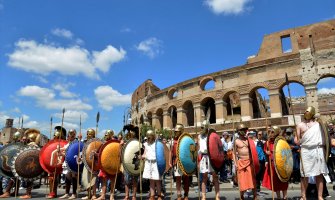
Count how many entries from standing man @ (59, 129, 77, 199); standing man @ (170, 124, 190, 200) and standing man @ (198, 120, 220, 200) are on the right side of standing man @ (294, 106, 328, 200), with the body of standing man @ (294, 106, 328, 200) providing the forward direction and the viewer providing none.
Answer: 3

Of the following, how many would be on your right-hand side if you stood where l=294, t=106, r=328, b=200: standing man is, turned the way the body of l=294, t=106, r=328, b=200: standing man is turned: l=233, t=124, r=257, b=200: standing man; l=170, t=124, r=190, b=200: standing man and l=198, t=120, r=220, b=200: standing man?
3

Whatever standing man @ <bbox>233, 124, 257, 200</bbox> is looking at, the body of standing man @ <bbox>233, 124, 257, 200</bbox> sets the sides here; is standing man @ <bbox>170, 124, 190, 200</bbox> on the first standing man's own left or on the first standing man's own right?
on the first standing man's own right

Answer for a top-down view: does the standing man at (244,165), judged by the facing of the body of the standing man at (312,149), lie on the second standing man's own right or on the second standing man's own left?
on the second standing man's own right

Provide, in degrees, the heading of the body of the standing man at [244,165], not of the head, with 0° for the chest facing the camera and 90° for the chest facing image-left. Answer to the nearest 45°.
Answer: approximately 0°

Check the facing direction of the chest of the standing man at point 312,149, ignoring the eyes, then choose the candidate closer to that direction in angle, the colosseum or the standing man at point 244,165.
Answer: the standing man

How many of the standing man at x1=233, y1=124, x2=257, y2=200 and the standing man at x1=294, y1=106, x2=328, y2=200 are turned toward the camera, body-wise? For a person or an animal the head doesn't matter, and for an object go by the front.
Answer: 2

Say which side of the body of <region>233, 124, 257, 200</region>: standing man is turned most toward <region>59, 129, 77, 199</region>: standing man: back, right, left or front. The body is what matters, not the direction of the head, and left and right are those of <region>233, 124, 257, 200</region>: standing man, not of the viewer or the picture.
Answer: right
